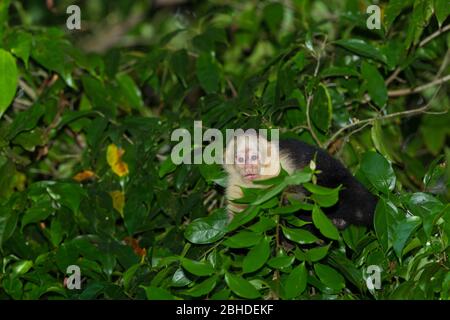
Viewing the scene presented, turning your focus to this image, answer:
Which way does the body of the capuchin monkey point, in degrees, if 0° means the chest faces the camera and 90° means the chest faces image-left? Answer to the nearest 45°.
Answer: approximately 45°
